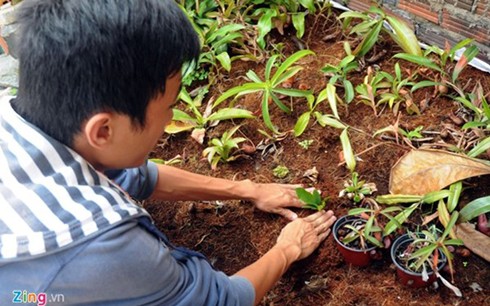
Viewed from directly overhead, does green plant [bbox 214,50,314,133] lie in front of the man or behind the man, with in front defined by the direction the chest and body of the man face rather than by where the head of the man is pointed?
in front

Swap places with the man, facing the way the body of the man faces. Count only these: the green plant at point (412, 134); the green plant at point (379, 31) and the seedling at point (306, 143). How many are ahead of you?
3

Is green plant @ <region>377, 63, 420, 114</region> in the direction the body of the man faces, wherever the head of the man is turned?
yes

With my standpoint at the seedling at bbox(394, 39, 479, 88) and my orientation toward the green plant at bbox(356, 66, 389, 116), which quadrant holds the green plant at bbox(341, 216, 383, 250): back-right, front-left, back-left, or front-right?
front-left

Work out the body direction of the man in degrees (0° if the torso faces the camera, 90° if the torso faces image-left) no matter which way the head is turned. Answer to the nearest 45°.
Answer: approximately 225°

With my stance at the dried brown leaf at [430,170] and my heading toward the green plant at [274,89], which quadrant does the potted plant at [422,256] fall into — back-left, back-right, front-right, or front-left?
back-left

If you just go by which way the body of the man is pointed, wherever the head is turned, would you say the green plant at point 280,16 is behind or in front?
in front

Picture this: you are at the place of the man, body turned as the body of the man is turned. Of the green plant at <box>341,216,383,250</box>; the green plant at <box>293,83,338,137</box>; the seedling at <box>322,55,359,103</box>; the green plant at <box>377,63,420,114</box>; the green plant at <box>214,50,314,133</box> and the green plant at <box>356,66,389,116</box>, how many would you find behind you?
0

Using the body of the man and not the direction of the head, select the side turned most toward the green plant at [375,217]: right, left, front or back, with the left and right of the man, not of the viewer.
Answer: front

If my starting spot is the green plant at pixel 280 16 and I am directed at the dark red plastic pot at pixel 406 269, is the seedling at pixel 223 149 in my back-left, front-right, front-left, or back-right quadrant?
front-right

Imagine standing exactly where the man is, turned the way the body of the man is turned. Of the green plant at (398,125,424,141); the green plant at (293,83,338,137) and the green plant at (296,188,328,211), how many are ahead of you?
3

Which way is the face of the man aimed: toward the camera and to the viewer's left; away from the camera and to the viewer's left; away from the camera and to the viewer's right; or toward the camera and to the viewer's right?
away from the camera and to the viewer's right

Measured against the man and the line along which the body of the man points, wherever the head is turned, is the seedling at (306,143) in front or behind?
in front

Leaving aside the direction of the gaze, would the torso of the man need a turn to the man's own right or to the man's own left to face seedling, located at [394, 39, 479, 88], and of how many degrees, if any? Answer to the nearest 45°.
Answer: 0° — they already face it
